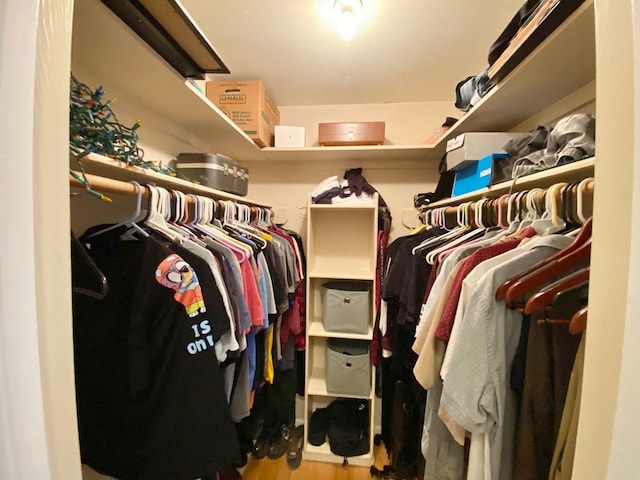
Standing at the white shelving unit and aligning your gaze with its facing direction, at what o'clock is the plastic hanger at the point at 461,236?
The plastic hanger is roughly at 11 o'clock from the white shelving unit.

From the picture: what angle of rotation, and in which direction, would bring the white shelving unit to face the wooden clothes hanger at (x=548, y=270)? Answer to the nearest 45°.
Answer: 0° — it already faces it

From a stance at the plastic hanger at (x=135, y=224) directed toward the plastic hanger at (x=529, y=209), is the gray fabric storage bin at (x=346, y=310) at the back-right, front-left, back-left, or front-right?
front-left

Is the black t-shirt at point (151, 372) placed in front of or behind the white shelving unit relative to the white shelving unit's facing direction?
in front

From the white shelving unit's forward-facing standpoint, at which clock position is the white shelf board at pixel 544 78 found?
The white shelf board is roughly at 11 o'clock from the white shelving unit.

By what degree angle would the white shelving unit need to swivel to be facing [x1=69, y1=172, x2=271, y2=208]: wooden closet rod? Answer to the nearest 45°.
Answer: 0° — it already faces it

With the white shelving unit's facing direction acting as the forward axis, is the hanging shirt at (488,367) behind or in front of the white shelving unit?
in front

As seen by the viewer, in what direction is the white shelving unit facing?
toward the camera
